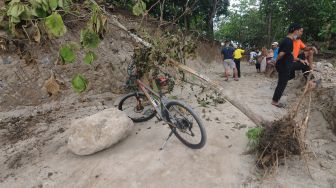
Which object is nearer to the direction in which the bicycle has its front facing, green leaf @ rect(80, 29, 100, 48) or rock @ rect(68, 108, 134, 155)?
the green leaf

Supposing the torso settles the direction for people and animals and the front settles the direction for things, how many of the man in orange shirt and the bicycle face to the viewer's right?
1
